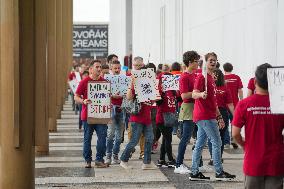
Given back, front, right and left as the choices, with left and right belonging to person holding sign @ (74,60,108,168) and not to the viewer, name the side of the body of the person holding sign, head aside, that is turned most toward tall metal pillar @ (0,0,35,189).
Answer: right

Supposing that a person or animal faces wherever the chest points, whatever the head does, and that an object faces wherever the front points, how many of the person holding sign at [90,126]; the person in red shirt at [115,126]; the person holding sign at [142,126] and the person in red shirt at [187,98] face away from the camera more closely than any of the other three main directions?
0

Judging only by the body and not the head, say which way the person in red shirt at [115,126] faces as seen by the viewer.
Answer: toward the camera

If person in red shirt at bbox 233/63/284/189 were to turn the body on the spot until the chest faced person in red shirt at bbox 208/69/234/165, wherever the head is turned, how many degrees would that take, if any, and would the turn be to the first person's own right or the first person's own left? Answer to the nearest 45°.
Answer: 0° — they already face them

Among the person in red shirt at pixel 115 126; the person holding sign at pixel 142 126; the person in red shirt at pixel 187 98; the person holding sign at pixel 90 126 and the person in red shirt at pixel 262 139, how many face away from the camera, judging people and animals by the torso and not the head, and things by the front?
1

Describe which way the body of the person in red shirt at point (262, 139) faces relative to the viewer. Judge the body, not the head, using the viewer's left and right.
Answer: facing away from the viewer

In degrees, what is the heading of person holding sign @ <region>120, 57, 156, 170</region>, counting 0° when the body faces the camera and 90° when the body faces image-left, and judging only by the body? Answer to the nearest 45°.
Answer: approximately 315°

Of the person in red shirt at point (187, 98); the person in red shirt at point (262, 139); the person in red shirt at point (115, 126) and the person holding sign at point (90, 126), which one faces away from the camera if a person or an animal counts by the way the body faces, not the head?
the person in red shirt at point (262, 139)
